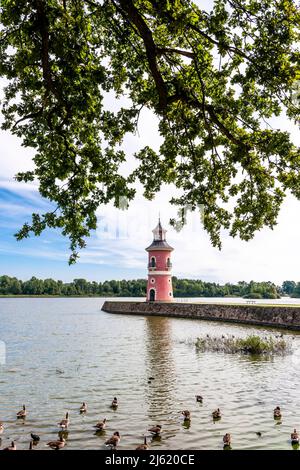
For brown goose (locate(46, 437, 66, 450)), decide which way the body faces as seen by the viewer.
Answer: to the viewer's right

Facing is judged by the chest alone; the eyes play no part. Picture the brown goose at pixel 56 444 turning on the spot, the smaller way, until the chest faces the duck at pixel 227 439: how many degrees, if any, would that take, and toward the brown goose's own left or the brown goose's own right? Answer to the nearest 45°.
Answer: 0° — it already faces it
